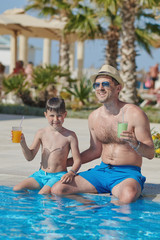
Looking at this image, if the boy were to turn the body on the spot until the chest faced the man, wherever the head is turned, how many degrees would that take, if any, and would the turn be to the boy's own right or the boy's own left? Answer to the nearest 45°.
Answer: approximately 90° to the boy's own left

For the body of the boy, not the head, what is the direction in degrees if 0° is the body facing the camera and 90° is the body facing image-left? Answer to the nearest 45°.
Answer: approximately 45°

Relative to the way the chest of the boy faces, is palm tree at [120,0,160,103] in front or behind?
behind
